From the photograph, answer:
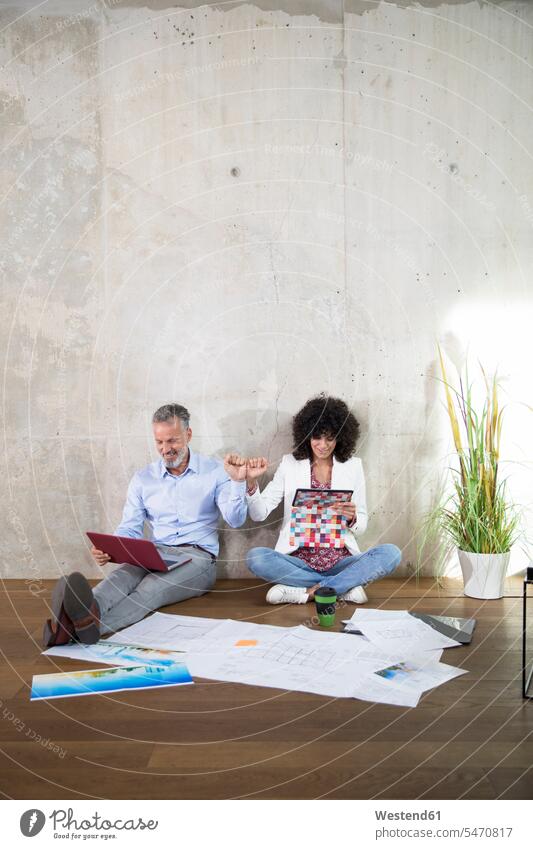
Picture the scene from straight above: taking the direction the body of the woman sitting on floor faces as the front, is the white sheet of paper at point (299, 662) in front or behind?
in front

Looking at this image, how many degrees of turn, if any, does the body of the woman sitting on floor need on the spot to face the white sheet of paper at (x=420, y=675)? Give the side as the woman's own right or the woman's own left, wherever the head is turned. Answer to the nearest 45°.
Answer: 0° — they already face it

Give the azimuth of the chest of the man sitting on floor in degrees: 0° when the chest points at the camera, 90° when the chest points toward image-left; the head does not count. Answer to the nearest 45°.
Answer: approximately 45°

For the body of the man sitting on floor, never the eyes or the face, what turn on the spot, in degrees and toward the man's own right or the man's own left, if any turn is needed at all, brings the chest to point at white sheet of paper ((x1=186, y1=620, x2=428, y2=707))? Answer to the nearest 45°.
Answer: approximately 45° to the man's own left

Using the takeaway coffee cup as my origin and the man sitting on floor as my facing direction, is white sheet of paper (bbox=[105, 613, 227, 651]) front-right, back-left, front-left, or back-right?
front-left

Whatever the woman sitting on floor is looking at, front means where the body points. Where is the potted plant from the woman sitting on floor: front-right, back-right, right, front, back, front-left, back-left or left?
left

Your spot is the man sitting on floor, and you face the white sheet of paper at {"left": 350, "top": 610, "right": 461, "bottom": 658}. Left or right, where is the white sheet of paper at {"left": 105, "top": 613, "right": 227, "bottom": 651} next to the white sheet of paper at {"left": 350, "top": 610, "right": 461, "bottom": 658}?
right

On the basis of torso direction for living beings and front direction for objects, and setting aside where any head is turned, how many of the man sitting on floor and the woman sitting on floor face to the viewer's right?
0

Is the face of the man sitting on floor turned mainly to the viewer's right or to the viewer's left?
to the viewer's left

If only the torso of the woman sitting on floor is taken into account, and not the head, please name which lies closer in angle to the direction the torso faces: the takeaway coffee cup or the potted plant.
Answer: the takeaway coffee cup

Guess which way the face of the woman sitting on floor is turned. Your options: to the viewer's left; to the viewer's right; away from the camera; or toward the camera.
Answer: toward the camera

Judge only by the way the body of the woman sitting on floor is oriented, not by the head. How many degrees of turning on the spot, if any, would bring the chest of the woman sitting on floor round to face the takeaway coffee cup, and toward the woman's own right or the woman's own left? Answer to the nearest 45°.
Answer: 0° — they already face it

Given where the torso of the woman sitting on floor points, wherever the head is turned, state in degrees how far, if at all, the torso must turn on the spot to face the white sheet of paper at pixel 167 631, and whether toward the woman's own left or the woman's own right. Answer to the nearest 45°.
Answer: approximately 45° to the woman's own right

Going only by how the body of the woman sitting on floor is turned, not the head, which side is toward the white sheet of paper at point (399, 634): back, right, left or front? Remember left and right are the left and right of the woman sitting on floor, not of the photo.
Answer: front

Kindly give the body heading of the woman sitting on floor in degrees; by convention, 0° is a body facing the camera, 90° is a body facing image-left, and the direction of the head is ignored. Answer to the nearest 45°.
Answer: approximately 0°

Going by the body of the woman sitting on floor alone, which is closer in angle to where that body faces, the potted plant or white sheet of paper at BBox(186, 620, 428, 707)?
the white sheet of paper

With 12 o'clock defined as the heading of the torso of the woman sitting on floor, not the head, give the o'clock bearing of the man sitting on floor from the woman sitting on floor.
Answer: The man sitting on floor is roughly at 3 o'clock from the woman sitting on floor.
